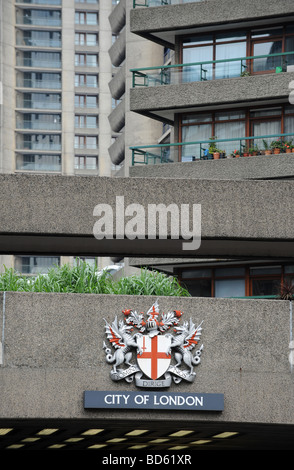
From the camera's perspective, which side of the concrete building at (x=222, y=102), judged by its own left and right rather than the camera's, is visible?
front

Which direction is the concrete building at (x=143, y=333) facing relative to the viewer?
toward the camera
